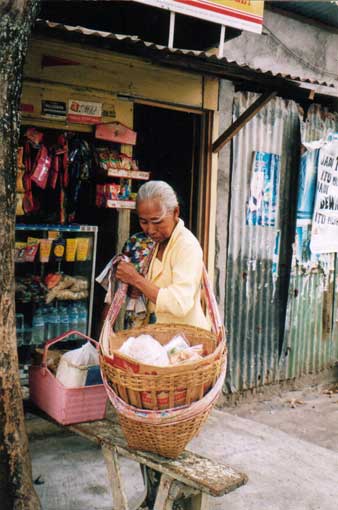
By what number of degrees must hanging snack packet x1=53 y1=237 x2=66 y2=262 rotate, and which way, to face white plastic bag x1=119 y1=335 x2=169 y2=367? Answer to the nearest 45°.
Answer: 0° — it already faces it

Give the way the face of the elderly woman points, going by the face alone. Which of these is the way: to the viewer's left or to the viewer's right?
to the viewer's left

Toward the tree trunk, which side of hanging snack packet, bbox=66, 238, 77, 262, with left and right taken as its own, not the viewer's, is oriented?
front

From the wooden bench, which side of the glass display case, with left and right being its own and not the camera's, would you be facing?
front

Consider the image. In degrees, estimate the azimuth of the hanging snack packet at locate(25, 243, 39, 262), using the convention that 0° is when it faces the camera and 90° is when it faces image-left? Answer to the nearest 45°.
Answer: approximately 0°
